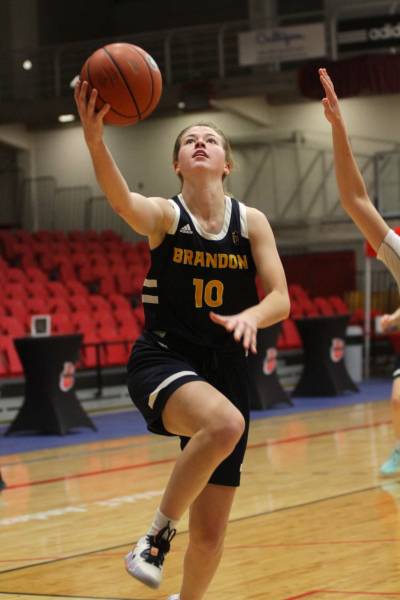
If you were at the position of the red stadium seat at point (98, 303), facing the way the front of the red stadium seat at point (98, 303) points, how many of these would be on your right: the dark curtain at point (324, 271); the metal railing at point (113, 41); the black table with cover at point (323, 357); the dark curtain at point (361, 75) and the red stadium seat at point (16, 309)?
1

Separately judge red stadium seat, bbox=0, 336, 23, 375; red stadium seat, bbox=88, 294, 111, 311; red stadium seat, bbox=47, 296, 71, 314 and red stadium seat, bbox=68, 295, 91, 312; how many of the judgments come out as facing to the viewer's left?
0

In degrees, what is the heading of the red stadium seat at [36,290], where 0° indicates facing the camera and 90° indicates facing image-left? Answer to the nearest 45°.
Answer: approximately 315°

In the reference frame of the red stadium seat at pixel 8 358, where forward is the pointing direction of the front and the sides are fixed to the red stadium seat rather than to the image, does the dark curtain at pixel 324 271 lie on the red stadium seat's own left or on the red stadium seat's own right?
on the red stadium seat's own left

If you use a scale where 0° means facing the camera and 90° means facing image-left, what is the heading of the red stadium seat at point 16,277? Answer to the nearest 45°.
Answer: approximately 315°

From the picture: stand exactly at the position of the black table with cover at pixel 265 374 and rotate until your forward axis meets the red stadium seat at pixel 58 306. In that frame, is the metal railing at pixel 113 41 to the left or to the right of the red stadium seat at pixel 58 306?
right

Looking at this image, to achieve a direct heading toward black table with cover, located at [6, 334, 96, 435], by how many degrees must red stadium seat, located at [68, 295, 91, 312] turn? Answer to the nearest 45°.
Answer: approximately 45° to its right

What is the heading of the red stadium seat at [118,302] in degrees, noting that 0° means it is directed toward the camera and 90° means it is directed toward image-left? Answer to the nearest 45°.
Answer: approximately 315°

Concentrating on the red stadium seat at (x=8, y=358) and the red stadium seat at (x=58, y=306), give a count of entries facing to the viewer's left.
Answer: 0

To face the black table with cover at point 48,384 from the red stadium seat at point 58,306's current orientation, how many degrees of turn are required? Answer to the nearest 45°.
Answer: approximately 45° to its right

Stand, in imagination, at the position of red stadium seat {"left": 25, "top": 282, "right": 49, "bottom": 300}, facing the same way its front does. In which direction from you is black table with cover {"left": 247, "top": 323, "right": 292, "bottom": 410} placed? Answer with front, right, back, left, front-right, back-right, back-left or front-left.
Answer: front

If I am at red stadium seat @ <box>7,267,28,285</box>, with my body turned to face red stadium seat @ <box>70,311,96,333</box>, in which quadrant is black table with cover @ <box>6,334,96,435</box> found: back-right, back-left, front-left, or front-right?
front-right

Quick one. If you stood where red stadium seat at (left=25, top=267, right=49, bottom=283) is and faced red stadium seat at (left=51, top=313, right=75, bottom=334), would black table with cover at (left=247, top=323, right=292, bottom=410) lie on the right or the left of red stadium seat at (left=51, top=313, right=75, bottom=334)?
left

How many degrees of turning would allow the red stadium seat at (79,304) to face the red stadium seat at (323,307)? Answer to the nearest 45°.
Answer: approximately 90° to its left
